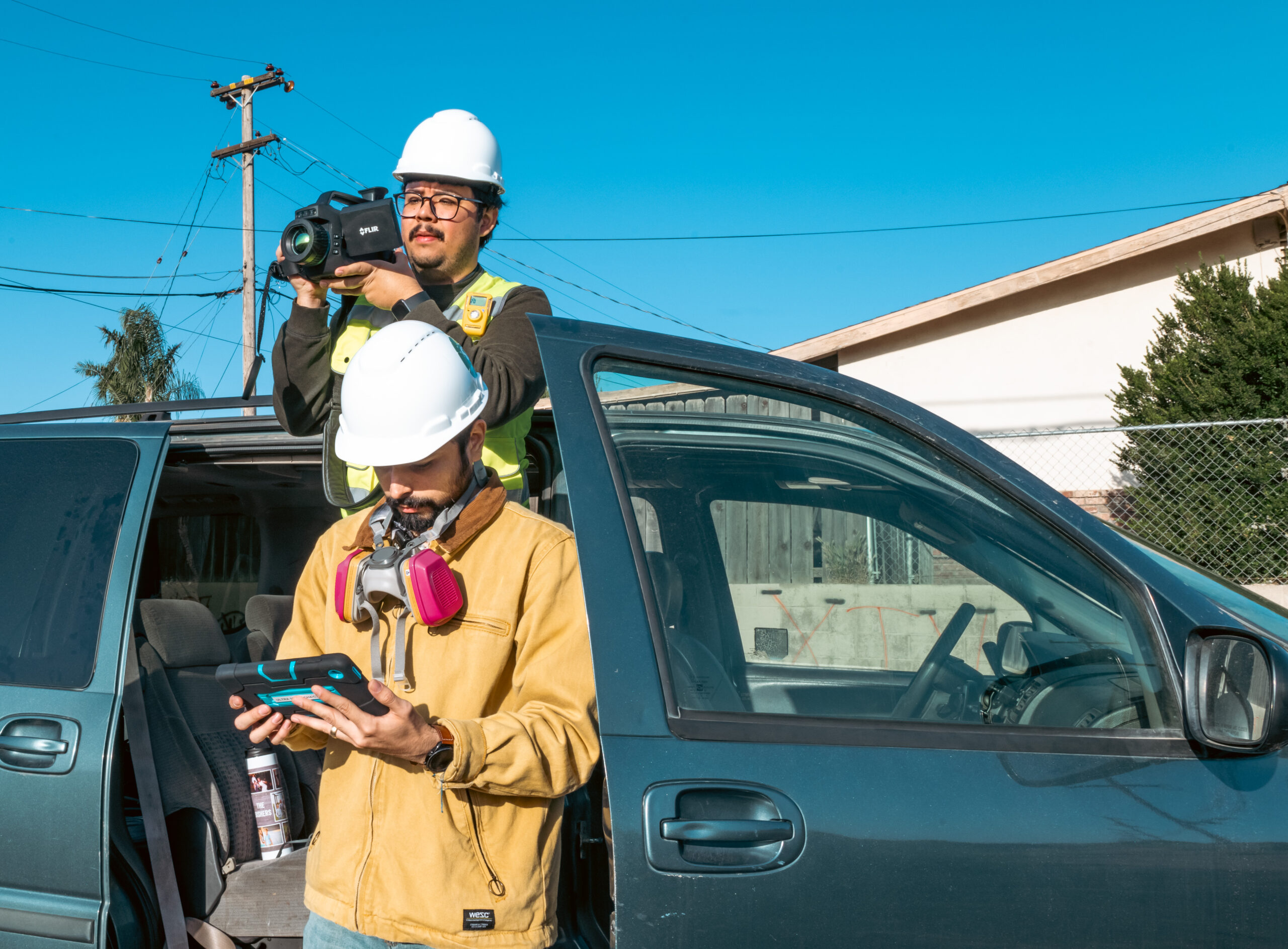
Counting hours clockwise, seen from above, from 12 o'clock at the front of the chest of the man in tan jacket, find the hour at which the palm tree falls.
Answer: The palm tree is roughly at 4 o'clock from the man in tan jacket.

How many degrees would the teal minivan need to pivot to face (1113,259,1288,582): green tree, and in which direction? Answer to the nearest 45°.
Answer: approximately 45° to its left

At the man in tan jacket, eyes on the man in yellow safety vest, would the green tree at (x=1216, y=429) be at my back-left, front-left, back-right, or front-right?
front-right

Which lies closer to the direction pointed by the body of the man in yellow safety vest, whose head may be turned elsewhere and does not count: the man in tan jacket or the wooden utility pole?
the man in tan jacket

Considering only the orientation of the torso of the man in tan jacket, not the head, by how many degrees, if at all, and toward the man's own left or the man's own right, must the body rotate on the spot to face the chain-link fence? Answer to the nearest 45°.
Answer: approximately 180°

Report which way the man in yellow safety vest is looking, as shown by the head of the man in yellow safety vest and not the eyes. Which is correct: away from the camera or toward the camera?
toward the camera

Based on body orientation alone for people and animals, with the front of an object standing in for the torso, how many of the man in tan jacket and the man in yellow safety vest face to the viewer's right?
0

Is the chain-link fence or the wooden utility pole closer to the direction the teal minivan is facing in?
the chain-link fence

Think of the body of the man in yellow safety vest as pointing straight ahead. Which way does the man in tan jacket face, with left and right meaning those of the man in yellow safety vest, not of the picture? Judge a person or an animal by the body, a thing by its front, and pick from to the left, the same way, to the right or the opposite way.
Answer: the same way

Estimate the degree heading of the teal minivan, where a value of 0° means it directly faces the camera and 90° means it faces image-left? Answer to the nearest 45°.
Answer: approximately 270°

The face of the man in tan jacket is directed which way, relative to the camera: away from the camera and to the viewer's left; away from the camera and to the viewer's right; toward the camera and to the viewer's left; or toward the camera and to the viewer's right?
toward the camera and to the viewer's left

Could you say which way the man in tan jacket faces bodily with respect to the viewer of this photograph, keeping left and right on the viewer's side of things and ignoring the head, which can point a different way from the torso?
facing the viewer and to the left of the viewer

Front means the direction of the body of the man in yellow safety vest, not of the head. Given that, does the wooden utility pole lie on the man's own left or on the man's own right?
on the man's own right
